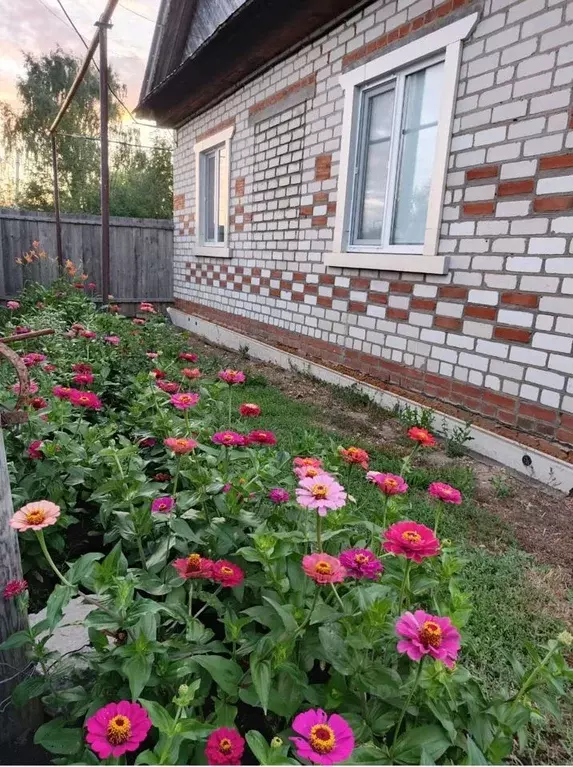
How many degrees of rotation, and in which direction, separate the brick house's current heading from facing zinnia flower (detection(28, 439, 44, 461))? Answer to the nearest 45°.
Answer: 0° — it already faces it

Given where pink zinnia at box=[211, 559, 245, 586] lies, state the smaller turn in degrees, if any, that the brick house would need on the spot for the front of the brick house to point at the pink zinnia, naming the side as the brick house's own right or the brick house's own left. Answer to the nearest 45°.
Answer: approximately 45° to the brick house's own left

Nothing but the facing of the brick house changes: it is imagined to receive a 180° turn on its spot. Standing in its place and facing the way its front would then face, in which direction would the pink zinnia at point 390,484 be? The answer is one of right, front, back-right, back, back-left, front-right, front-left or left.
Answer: back-right

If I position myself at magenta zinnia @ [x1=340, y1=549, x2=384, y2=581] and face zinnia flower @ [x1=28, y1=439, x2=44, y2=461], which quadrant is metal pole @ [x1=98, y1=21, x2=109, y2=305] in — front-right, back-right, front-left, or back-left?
front-right

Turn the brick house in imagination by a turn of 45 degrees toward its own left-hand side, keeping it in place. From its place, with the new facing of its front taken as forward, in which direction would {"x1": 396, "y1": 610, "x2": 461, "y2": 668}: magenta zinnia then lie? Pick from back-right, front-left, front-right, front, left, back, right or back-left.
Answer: front

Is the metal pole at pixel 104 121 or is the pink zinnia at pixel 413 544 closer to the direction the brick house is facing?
the pink zinnia

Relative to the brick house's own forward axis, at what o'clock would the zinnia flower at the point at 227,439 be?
The zinnia flower is roughly at 11 o'clock from the brick house.

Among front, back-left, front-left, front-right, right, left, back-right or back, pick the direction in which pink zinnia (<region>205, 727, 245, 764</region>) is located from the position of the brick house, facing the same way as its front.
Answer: front-left

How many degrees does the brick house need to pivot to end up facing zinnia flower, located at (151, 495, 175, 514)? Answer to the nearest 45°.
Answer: approximately 45° to its left

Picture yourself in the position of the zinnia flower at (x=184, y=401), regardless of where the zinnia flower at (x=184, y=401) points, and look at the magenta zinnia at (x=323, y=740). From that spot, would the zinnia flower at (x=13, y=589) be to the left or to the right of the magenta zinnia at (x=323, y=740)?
right

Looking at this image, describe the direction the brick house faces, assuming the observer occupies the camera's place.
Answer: facing the viewer and to the left of the viewer

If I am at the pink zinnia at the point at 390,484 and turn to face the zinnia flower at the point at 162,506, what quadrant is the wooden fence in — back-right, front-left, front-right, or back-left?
front-right

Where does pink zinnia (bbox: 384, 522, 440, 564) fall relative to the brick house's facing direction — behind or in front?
in front

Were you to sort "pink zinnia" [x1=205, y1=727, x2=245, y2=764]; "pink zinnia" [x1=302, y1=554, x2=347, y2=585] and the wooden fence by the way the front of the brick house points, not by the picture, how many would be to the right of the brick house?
1

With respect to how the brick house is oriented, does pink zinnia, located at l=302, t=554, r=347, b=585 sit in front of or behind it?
in front

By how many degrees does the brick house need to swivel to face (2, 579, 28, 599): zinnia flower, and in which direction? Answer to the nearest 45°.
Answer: approximately 45° to its left

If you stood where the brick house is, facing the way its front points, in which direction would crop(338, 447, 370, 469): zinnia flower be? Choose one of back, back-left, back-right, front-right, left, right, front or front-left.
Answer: front-left

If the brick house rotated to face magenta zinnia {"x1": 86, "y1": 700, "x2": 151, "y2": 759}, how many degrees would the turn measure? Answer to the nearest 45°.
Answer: approximately 45° to its left
